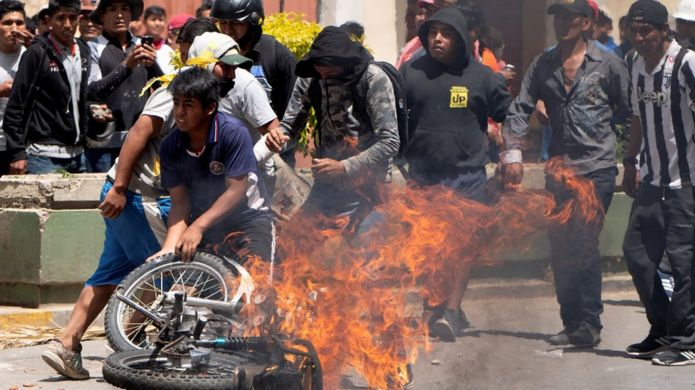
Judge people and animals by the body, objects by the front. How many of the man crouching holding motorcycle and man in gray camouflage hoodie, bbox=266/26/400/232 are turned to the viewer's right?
0

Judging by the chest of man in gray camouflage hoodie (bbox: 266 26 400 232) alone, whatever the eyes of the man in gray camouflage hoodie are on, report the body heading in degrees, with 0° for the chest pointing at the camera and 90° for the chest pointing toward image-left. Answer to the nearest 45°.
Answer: approximately 45°

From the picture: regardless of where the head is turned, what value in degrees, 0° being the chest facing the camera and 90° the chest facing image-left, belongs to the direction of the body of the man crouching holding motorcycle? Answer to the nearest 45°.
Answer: approximately 45°
